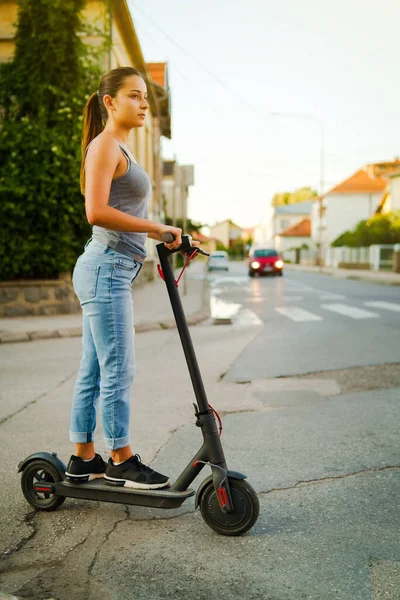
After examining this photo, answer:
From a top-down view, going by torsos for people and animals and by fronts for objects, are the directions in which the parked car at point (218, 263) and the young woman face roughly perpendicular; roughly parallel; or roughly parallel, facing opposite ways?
roughly perpendicular

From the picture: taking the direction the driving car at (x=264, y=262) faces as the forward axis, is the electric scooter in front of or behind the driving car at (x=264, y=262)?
in front

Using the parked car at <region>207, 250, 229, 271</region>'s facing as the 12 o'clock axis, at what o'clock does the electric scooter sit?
The electric scooter is roughly at 12 o'clock from the parked car.

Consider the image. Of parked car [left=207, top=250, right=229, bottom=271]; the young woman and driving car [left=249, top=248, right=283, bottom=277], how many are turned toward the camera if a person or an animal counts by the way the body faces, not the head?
2

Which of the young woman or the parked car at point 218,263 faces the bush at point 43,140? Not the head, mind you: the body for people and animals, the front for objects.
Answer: the parked car

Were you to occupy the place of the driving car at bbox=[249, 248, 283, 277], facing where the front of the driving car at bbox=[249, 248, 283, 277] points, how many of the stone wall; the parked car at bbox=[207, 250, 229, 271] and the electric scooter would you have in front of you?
2

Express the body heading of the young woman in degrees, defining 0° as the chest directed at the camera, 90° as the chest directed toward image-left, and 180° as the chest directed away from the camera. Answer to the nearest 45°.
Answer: approximately 270°

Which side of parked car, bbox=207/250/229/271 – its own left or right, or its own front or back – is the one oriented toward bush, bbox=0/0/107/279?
front

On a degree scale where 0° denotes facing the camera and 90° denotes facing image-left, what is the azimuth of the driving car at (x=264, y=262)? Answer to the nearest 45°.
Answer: approximately 0°
